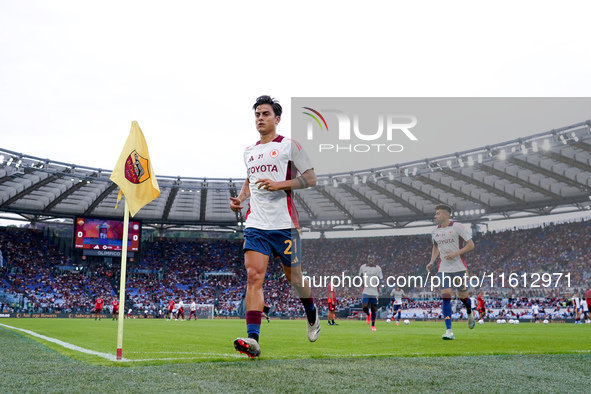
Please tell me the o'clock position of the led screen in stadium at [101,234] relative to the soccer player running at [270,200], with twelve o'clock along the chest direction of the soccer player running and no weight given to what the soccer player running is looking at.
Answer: The led screen in stadium is roughly at 4 o'clock from the soccer player running.

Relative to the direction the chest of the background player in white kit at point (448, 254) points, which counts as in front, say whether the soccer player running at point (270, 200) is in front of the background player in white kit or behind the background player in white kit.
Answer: in front

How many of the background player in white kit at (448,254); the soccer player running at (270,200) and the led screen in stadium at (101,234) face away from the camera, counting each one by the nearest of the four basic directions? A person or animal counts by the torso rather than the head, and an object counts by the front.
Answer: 0

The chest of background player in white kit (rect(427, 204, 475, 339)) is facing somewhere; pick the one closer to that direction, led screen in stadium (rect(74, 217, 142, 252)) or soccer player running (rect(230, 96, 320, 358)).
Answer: the soccer player running

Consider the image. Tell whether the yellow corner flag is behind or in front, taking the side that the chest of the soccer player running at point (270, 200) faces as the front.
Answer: in front

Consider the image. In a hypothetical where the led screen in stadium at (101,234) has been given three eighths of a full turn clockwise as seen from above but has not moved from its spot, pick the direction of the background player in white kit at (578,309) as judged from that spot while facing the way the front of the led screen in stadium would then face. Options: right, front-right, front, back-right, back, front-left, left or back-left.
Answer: back

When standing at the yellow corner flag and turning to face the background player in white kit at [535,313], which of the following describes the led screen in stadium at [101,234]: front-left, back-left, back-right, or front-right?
front-left

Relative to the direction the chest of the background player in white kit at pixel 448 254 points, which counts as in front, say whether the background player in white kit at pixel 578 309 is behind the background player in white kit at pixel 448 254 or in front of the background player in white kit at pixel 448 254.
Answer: behind

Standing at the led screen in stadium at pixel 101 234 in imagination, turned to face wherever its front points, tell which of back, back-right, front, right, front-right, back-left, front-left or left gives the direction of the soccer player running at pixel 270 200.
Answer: front

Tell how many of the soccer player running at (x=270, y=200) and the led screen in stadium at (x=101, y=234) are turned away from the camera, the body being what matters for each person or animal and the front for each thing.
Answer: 0

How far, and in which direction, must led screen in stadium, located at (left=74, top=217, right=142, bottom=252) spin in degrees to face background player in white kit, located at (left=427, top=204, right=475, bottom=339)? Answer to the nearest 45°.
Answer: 0° — it already faces them

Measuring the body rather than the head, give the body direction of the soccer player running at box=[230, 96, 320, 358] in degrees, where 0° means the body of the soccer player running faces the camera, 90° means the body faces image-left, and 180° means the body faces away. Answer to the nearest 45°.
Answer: approximately 45°

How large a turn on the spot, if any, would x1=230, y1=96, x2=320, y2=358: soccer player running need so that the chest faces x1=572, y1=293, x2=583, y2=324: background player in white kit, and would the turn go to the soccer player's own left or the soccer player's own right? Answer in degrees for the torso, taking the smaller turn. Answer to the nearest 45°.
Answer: approximately 180°

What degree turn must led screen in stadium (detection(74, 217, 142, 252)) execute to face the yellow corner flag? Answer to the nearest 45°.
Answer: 0° — it already faces it

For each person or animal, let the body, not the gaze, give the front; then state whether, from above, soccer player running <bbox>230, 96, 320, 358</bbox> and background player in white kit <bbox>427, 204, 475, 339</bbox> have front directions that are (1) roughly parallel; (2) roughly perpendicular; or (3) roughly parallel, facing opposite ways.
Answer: roughly parallel

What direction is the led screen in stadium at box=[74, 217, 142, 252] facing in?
toward the camera
